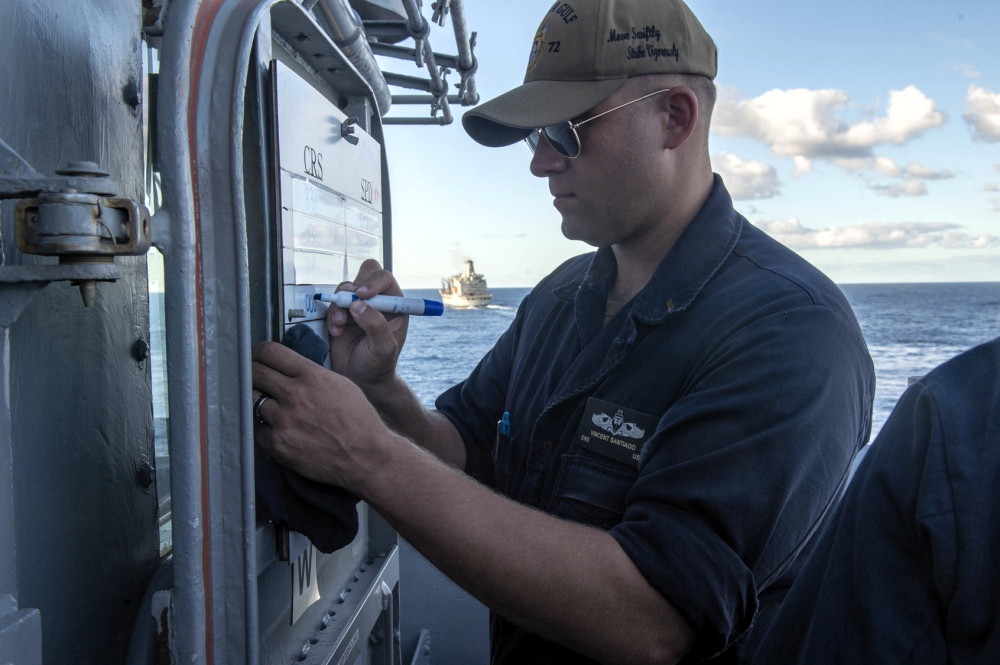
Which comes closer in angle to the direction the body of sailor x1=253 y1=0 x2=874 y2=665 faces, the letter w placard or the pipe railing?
the letter w placard

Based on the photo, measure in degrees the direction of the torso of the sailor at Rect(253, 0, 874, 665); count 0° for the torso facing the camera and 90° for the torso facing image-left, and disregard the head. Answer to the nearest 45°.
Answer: approximately 45°

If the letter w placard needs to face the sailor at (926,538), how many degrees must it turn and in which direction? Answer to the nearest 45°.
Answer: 0° — it already faces them

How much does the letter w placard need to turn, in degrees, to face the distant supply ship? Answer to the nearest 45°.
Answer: approximately 135° to its left

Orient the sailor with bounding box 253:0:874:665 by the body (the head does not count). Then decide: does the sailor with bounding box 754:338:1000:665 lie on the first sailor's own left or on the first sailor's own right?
on the first sailor's own left

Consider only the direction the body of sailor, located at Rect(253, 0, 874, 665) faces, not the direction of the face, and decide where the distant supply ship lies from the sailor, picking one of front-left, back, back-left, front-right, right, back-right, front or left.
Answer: back-right
